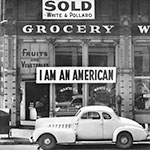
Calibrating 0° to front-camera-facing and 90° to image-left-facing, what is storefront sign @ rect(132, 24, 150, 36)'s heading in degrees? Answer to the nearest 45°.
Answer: approximately 0°

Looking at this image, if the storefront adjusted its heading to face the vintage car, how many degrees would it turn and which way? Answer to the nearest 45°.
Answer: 0° — it already faces it

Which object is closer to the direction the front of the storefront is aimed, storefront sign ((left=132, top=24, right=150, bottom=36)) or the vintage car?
the vintage car
